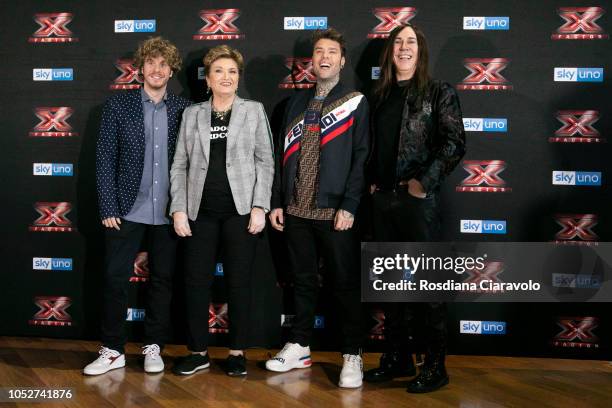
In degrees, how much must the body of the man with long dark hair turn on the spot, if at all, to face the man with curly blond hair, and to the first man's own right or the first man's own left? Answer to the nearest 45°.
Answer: approximately 45° to the first man's own right

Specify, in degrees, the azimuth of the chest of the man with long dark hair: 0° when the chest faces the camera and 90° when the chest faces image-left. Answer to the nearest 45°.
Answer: approximately 45°
